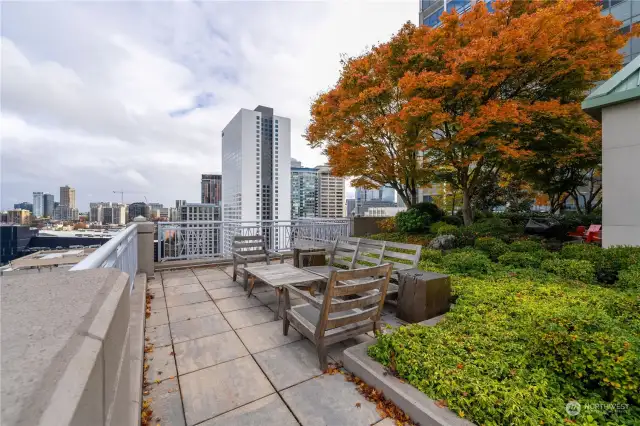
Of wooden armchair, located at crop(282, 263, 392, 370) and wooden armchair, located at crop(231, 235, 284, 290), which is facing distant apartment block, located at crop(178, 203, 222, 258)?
wooden armchair, located at crop(282, 263, 392, 370)

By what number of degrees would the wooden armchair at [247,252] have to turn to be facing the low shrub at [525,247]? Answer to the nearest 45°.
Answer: approximately 45° to its left

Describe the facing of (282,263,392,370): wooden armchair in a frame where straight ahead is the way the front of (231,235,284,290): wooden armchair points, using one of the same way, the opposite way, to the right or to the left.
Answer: the opposite way

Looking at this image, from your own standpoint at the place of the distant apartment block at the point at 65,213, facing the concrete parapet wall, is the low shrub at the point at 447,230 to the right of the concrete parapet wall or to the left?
left

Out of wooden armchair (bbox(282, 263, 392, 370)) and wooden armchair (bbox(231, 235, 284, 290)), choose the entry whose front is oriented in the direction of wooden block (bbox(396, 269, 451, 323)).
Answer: wooden armchair (bbox(231, 235, 284, 290))

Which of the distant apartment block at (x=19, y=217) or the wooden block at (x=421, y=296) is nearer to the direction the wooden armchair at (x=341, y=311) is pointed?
the distant apartment block

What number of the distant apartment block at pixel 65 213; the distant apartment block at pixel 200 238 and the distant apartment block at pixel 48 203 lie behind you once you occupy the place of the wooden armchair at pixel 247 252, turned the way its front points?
3

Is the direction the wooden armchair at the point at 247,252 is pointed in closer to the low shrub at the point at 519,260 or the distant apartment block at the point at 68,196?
the low shrub

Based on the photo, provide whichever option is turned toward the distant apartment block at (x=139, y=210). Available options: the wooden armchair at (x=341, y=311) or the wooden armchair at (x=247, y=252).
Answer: the wooden armchair at (x=341, y=311)

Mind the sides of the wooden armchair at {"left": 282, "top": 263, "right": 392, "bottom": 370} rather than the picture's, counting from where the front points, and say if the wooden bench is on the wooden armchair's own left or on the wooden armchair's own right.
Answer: on the wooden armchair's own right

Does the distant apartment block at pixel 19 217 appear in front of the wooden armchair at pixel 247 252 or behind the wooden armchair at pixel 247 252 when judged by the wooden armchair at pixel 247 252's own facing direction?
behind

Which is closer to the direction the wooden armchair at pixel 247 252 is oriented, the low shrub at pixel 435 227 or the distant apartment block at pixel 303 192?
the low shrub

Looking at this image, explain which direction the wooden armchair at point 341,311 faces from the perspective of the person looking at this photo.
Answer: facing away from the viewer and to the left of the viewer

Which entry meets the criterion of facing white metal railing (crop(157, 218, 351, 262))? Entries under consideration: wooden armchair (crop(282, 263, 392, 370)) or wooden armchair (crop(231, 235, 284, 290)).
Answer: wooden armchair (crop(282, 263, 392, 370))

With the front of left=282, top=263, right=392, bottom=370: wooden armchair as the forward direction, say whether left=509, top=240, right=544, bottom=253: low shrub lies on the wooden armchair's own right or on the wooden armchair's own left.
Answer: on the wooden armchair's own right
